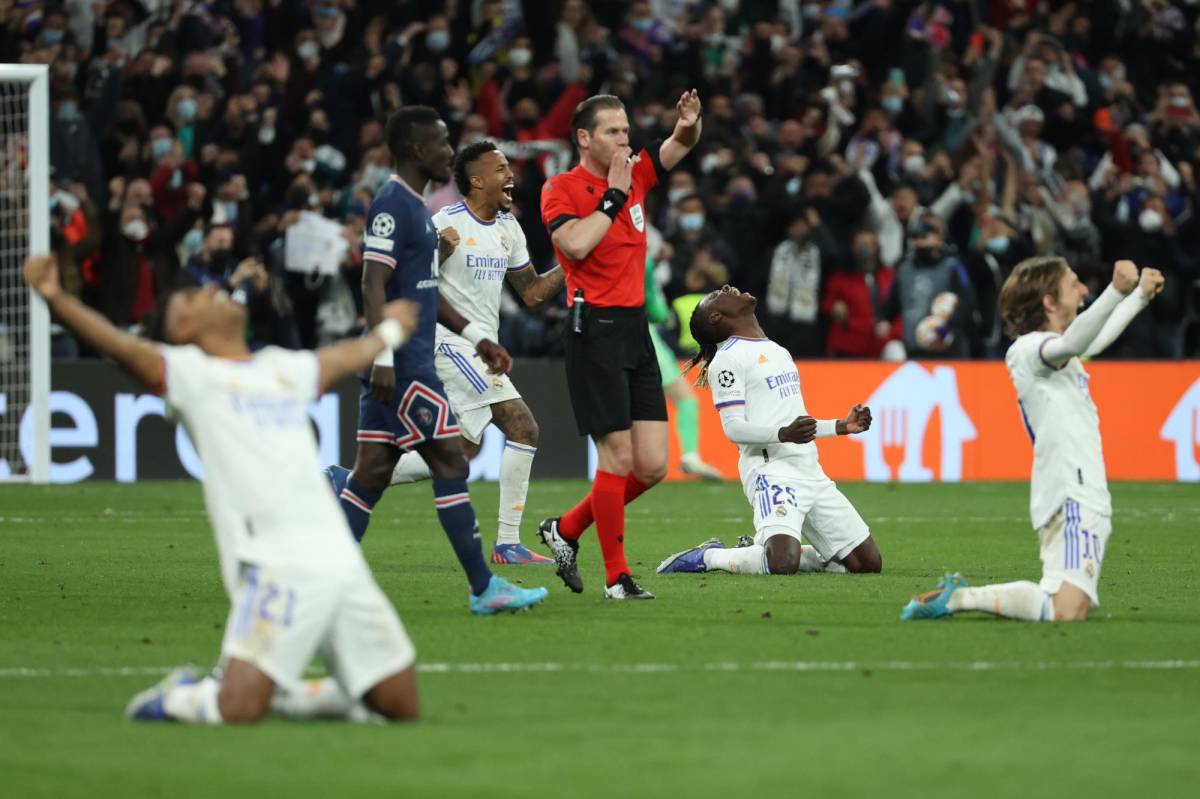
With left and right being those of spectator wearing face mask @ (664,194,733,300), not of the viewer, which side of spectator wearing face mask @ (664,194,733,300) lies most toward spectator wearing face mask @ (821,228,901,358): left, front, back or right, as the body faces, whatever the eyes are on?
left

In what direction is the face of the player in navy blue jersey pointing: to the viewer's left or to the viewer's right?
to the viewer's right

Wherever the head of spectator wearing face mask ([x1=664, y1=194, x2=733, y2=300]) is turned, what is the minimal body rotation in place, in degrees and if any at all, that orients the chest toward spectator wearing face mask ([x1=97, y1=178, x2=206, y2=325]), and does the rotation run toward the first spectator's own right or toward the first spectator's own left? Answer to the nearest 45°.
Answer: approximately 90° to the first spectator's own right

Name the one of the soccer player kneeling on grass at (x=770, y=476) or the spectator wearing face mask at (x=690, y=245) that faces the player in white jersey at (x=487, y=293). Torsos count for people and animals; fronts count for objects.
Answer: the spectator wearing face mask

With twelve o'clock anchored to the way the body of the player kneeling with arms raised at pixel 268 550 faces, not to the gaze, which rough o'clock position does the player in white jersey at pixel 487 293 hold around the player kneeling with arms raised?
The player in white jersey is roughly at 8 o'clock from the player kneeling with arms raised.

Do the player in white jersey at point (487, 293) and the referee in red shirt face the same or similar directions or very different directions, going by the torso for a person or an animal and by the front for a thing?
same or similar directions

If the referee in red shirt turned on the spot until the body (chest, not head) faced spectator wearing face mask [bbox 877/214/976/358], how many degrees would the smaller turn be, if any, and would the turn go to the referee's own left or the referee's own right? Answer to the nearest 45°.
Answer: approximately 135° to the referee's own left

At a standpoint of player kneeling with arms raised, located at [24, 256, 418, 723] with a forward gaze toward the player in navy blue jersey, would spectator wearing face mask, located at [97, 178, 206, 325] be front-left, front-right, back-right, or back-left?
front-left

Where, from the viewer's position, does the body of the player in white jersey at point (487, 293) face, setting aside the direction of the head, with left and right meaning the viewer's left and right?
facing the viewer and to the right of the viewer

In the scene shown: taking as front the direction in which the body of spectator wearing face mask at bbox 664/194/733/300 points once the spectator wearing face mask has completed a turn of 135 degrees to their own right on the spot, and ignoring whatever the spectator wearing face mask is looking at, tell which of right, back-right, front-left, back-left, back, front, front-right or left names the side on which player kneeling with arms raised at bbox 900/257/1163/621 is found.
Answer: back-left
